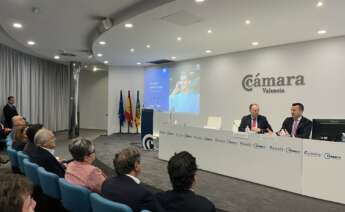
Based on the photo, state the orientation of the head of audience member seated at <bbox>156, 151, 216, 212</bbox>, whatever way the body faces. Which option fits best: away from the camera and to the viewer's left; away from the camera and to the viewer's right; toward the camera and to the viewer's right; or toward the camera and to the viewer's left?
away from the camera and to the viewer's right

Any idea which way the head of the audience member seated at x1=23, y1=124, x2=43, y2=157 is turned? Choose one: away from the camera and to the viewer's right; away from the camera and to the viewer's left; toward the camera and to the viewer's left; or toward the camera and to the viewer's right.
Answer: away from the camera and to the viewer's right

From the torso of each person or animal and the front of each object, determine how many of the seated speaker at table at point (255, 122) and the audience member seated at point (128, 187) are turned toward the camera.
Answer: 1

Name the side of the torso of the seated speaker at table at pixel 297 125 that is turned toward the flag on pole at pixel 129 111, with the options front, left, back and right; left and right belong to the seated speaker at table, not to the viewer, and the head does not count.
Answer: right

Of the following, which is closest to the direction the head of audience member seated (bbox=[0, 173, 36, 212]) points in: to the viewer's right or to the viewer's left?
to the viewer's right

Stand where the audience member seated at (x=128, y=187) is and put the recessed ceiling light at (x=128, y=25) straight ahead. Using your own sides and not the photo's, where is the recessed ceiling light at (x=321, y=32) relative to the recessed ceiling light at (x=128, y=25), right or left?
right

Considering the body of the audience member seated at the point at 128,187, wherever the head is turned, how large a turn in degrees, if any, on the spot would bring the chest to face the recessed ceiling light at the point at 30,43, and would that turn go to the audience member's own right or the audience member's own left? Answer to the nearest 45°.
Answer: approximately 45° to the audience member's own left

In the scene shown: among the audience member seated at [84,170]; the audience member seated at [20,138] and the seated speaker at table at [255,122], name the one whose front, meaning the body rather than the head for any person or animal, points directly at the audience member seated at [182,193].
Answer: the seated speaker at table

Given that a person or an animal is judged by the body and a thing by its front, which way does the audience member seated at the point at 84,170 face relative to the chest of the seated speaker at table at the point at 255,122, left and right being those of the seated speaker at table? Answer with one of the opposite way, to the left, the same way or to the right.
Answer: the opposite way

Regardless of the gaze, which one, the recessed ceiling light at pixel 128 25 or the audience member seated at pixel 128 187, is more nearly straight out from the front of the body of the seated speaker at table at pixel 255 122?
the audience member seated
